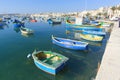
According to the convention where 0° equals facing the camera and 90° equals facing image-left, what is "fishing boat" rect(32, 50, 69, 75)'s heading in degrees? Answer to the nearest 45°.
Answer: approximately 135°
